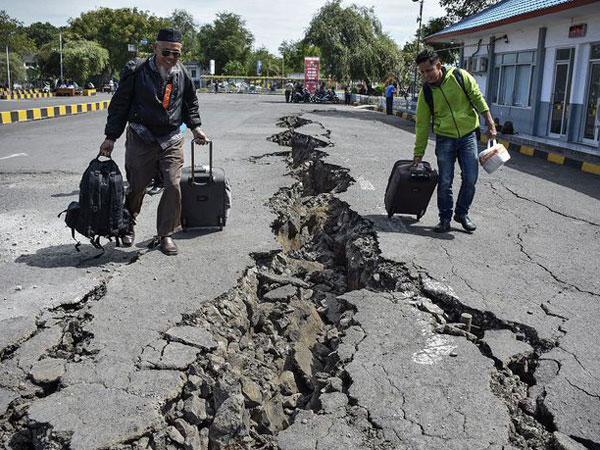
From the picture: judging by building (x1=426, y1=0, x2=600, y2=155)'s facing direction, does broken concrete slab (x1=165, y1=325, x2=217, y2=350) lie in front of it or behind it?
in front

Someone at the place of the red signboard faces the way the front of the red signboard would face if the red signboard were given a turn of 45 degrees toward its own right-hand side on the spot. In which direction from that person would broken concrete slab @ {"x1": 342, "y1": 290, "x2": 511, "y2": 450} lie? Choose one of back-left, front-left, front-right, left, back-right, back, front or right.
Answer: front-left

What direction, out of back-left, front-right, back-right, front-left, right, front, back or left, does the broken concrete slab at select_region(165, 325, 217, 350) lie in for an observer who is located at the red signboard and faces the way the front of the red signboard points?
front

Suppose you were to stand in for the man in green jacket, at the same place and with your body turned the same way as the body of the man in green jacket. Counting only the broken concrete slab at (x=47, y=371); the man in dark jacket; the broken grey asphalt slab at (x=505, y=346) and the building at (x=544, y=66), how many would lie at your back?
1

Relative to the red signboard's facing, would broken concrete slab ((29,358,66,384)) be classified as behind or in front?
in front

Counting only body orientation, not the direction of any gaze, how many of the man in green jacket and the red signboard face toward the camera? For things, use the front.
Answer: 2

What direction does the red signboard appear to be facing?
toward the camera

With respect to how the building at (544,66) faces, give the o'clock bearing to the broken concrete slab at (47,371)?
The broken concrete slab is roughly at 11 o'clock from the building.

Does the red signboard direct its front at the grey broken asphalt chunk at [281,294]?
yes

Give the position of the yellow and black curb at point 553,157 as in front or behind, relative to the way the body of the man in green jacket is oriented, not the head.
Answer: behind

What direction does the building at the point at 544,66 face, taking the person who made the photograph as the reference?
facing the viewer and to the left of the viewer

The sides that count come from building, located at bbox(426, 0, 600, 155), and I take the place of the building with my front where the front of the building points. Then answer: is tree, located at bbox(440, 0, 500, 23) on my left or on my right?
on my right

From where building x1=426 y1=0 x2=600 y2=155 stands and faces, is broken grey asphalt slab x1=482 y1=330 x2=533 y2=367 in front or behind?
in front

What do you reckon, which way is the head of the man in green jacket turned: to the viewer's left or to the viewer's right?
to the viewer's left

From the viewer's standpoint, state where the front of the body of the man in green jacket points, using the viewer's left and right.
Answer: facing the viewer

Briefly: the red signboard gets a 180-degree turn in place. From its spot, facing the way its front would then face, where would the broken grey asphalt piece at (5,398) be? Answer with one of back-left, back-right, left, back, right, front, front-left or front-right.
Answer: back
